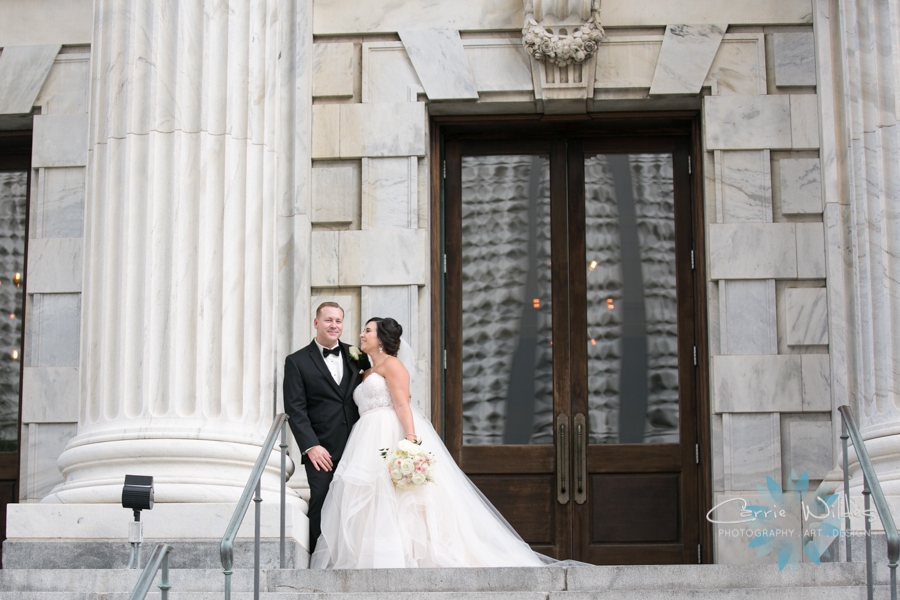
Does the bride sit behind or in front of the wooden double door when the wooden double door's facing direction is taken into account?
in front

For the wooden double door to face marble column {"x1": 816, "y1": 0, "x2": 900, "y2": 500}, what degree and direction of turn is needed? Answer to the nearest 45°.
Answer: approximately 45° to its left

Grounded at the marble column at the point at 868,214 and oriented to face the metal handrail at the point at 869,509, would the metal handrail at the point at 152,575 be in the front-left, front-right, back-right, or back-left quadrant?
front-right

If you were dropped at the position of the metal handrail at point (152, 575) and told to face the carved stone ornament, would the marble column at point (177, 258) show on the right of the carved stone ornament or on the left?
left

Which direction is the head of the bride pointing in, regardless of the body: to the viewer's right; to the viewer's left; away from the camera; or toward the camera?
to the viewer's left

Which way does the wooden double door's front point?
toward the camera

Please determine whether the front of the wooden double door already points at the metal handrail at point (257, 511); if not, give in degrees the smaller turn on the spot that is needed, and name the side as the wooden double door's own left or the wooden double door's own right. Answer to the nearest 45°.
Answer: approximately 45° to the wooden double door's own right

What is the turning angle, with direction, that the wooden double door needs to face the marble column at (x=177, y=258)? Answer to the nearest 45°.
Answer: approximately 45° to its right

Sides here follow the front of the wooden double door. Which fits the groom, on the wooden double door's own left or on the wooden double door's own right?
on the wooden double door's own right

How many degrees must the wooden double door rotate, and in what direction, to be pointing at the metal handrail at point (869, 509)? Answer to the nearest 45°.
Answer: approximately 45° to its left
